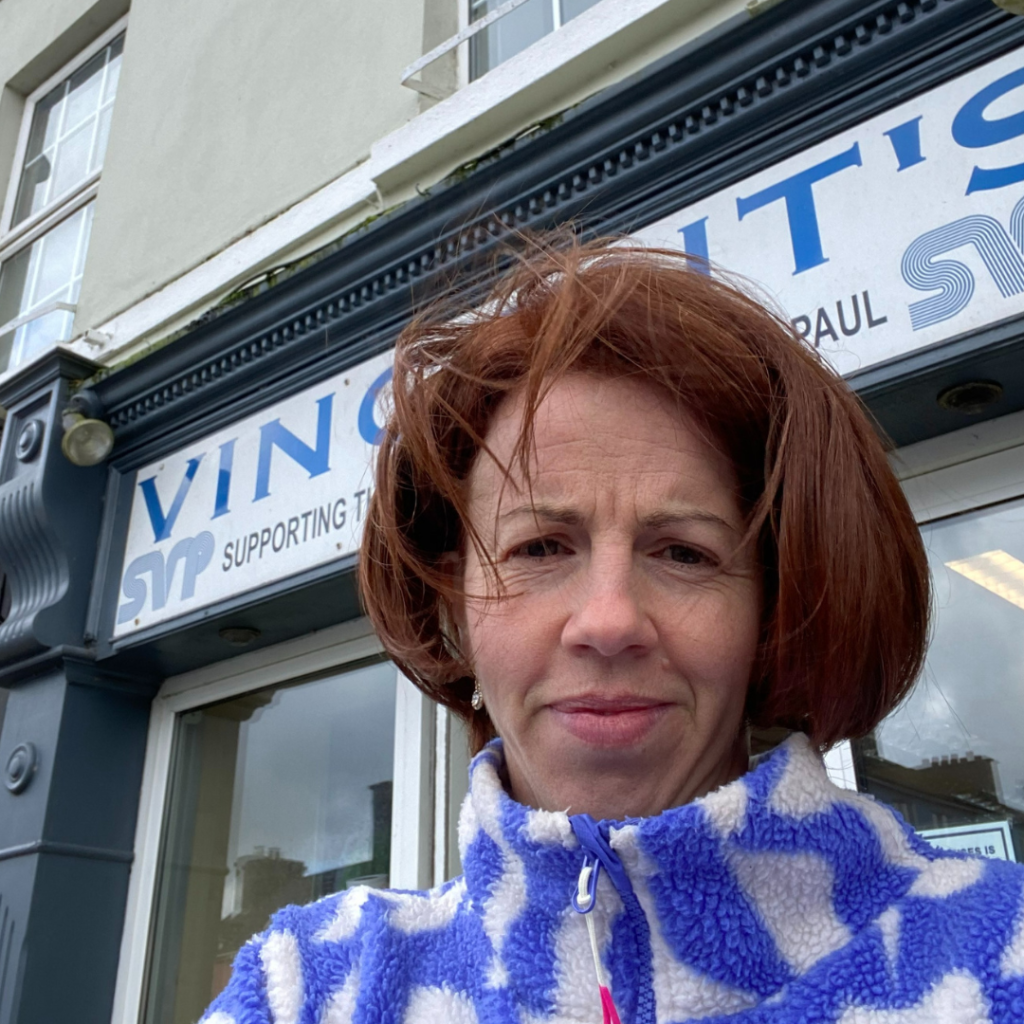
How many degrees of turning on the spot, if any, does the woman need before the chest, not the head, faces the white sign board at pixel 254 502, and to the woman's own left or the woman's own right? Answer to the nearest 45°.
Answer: approximately 135° to the woman's own right

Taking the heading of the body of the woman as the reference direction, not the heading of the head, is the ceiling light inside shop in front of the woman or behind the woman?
behind

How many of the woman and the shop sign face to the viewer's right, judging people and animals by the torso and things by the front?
0

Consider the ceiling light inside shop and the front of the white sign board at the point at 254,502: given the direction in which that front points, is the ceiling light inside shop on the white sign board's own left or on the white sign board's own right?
on the white sign board's own left

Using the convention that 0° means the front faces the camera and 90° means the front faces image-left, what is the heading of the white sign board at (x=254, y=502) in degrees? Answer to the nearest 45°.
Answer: approximately 45°

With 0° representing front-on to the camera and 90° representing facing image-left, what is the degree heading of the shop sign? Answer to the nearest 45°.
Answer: approximately 45°

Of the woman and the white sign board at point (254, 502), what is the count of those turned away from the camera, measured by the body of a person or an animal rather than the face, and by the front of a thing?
0

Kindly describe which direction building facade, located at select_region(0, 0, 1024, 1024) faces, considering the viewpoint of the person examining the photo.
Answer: facing the viewer and to the left of the viewer

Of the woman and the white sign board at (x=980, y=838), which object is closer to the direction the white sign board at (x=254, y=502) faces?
the woman

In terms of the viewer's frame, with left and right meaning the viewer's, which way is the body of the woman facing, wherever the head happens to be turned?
facing the viewer
